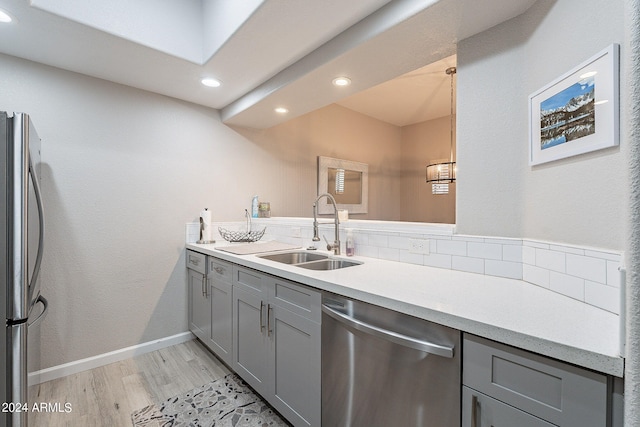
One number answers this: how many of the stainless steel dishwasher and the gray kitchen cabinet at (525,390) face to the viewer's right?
0

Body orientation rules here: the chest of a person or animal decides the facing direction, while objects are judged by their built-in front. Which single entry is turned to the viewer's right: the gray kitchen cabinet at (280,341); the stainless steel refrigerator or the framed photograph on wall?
the stainless steel refrigerator

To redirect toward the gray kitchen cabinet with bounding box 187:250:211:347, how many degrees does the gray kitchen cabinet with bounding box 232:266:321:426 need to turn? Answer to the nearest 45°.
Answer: approximately 90° to its right

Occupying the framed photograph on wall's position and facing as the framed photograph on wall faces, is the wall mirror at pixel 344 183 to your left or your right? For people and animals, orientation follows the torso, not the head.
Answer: on your right

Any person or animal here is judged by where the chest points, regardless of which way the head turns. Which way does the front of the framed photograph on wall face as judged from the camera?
facing the viewer and to the left of the viewer

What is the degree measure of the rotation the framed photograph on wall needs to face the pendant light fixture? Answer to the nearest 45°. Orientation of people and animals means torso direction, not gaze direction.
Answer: approximately 90° to its right

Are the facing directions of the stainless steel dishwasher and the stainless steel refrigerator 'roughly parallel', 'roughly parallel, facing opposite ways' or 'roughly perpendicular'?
roughly parallel, facing opposite ways

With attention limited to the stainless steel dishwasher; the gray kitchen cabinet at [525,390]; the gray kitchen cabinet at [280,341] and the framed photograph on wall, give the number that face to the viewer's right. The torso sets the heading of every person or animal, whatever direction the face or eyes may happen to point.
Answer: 0

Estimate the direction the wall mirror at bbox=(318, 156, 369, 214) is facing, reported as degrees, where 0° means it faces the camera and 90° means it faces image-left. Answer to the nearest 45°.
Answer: approximately 315°

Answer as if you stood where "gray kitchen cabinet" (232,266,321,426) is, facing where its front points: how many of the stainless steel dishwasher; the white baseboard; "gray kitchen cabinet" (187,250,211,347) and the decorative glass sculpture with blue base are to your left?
1

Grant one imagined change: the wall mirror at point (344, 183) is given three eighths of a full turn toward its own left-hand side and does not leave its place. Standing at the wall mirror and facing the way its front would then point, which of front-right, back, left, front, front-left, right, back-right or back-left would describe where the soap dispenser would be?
back

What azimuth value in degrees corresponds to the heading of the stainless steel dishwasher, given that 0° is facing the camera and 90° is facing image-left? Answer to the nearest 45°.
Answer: approximately 45°

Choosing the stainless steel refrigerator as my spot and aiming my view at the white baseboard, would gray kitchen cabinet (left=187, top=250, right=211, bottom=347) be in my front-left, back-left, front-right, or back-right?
front-right

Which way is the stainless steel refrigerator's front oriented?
to the viewer's right

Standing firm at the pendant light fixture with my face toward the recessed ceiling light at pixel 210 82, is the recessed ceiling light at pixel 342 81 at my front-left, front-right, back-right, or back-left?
front-left
